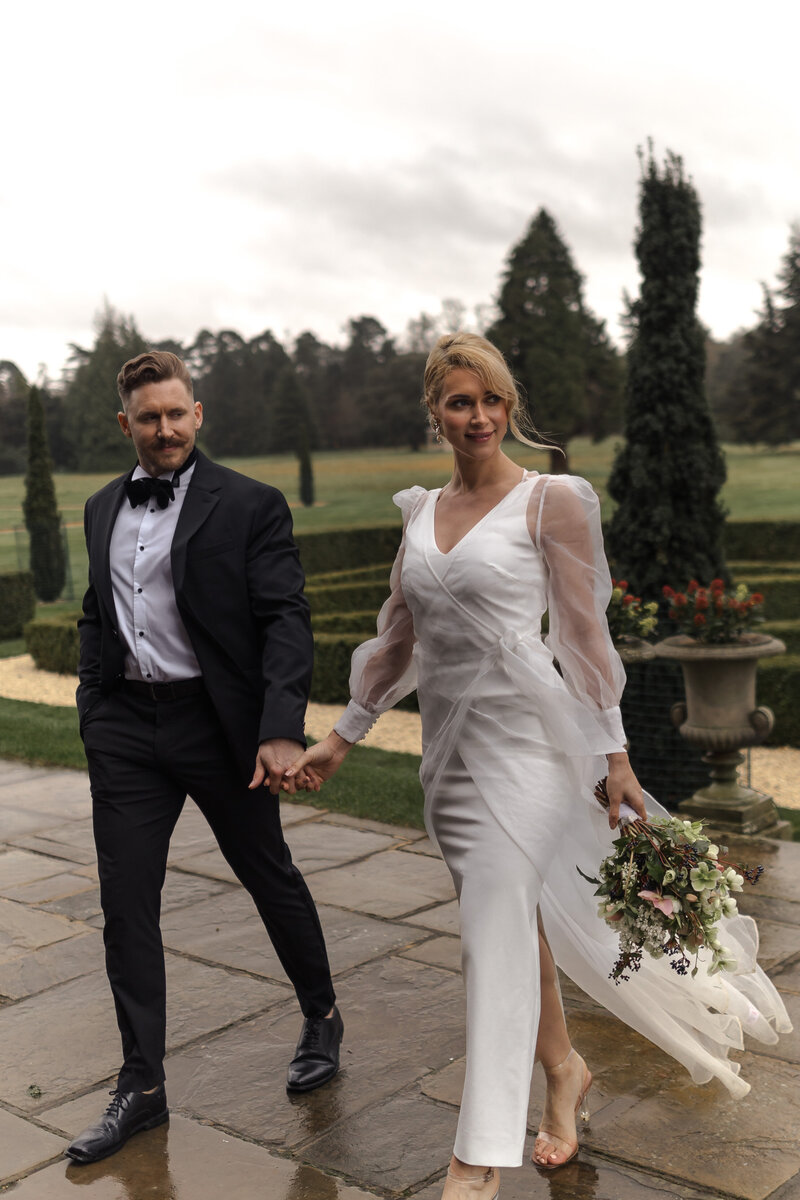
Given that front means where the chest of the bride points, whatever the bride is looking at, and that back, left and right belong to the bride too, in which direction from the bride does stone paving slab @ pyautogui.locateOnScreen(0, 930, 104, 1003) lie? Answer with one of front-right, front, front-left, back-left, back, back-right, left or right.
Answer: right

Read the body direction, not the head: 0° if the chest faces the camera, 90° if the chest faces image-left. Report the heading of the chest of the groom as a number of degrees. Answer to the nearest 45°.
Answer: approximately 45°

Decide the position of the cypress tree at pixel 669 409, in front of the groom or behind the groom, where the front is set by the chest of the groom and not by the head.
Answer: behind

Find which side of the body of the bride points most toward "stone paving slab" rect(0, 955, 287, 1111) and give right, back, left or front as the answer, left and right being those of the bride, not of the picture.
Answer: right

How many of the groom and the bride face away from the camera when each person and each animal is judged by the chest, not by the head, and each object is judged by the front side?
0

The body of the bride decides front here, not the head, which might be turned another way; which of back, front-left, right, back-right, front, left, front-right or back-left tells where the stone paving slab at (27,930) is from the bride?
right

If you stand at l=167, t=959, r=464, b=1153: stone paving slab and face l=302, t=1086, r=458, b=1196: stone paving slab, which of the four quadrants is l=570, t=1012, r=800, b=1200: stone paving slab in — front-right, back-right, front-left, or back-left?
front-left

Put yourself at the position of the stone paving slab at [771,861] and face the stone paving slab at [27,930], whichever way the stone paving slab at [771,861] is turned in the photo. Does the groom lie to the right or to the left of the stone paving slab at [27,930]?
left

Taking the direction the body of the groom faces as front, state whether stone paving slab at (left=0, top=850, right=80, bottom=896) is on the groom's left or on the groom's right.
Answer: on the groom's right

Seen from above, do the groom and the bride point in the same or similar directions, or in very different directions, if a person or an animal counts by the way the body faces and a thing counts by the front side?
same or similar directions

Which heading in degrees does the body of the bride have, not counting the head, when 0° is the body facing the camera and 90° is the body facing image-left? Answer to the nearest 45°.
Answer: approximately 45°

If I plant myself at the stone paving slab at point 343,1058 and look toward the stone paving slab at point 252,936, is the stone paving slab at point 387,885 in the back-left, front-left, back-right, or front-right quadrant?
front-right

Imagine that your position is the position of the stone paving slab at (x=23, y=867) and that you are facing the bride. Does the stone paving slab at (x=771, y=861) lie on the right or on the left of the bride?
left

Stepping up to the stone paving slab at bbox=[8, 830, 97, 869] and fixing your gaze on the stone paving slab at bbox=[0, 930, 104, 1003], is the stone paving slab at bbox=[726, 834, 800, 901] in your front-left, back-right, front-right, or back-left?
front-left

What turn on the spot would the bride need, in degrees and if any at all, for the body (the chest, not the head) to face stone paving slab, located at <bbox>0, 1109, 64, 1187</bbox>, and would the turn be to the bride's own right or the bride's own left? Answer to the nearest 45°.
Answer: approximately 45° to the bride's own right
